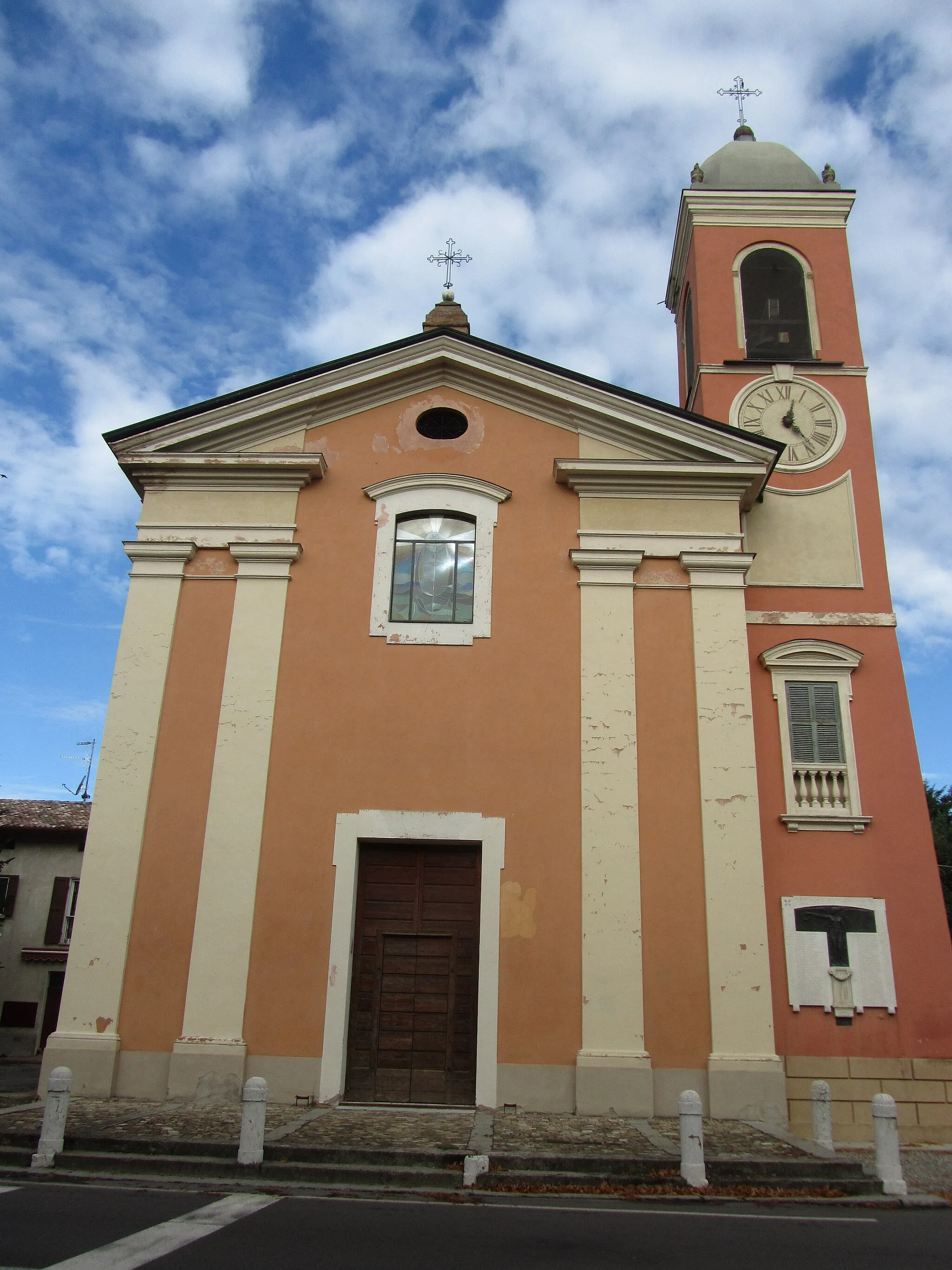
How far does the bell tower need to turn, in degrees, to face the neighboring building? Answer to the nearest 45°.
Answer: approximately 135° to its right

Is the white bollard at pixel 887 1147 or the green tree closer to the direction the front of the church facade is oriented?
the white bollard

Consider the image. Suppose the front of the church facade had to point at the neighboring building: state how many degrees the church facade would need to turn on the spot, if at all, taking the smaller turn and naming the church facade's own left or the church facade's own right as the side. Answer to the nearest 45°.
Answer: approximately 135° to the church facade's own right

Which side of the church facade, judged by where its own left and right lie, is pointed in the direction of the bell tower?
left

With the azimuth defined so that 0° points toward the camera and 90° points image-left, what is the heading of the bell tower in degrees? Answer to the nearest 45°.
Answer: approximately 0°

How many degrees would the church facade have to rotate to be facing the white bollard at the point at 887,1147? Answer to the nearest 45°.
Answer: approximately 45° to its left

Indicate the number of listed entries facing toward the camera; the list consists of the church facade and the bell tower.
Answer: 2

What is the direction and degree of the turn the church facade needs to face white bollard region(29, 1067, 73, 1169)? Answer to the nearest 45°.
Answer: approximately 45° to its right

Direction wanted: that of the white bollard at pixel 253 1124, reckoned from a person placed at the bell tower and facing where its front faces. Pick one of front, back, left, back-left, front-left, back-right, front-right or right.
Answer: front-right
